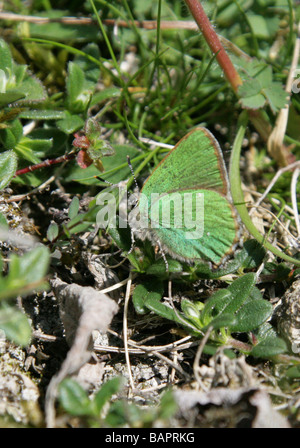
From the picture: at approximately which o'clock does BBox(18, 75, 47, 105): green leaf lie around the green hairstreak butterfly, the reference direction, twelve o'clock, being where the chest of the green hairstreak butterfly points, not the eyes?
The green leaf is roughly at 1 o'clock from the green hairstreak butterfly.

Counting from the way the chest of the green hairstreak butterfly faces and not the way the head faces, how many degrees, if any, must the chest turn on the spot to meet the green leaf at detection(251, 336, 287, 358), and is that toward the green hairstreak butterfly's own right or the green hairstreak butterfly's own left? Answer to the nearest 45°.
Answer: approximately 135° to the green hairstreak butterfly's own left

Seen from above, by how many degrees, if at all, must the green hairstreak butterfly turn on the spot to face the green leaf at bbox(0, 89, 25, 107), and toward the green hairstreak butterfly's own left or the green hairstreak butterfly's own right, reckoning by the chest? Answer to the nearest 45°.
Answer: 0° — it already faces it

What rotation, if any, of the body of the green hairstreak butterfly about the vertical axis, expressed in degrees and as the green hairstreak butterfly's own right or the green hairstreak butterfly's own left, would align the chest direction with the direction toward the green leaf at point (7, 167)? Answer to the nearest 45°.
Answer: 0° — it already faces it

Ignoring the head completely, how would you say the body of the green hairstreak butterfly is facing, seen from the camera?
to the viewer's left

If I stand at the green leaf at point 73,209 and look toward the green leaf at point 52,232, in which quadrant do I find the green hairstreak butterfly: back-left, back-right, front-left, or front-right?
back-left

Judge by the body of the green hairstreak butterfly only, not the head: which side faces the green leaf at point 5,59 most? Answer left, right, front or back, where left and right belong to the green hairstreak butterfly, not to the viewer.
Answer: front

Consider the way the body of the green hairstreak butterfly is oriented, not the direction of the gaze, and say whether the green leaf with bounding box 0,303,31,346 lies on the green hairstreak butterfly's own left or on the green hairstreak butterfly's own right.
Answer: on the green hairstreak butterfly's own left
